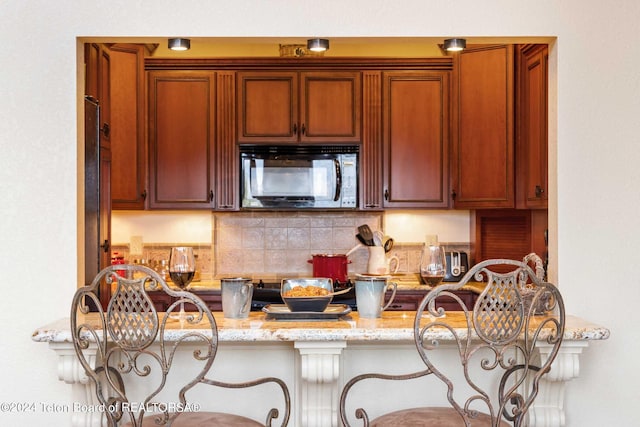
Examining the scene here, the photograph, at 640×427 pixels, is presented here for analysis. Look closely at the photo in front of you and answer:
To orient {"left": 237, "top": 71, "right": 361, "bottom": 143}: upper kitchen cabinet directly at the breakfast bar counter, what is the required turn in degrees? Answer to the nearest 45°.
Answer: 0° — it already faces it

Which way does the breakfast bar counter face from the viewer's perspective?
toward the camera

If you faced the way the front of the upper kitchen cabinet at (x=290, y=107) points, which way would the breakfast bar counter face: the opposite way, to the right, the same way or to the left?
the same way

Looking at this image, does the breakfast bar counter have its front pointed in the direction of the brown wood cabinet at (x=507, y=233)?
no

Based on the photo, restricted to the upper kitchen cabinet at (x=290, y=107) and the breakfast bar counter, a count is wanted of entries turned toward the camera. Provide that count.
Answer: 2

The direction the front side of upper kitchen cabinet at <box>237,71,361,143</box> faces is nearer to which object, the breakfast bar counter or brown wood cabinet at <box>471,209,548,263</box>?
the breakfast bar counter

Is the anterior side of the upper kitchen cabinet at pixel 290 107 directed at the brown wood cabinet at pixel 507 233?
no

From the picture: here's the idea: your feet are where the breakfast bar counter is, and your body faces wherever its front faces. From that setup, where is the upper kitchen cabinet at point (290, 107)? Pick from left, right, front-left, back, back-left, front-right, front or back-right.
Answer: back

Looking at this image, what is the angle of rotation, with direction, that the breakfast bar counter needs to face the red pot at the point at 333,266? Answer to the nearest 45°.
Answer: approximately 180°

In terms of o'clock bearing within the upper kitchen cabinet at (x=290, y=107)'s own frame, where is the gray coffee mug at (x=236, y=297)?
The gray coffee mug is roughly at 12 o'clock from the upper kitchen cabinet.

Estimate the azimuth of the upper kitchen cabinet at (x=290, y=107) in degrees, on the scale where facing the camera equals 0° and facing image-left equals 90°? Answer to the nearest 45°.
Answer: approximately 0°

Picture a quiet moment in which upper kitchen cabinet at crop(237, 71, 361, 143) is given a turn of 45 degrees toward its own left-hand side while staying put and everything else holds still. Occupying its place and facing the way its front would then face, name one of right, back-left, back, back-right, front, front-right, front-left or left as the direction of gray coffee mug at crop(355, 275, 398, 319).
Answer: front-right

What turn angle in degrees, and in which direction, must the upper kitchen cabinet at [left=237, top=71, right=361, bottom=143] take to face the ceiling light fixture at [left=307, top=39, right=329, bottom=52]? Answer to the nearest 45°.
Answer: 0° — it already faces it
